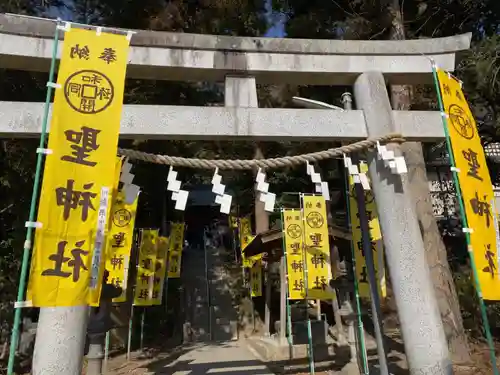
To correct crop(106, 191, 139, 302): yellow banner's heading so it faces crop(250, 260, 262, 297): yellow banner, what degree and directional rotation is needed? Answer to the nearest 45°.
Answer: approximately 135° to its left

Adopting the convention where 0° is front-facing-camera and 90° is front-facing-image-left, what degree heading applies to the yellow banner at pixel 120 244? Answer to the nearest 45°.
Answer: approximately 0°

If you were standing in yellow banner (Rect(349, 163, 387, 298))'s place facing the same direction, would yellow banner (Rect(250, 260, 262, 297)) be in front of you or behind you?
behind

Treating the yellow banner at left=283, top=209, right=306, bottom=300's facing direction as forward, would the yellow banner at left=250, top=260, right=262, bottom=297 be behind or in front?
behind

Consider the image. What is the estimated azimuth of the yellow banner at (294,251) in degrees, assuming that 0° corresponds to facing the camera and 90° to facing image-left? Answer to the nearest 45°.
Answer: approximately 0°

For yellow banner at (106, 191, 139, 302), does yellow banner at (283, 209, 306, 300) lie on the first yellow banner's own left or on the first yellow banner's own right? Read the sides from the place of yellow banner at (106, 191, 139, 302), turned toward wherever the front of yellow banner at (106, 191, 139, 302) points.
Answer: on the first yellow banner's own left

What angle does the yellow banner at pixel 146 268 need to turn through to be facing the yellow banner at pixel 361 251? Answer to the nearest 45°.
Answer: approximately 45° to its left

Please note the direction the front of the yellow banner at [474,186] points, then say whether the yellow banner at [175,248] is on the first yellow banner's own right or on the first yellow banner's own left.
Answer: on the first yellow banner's own right
